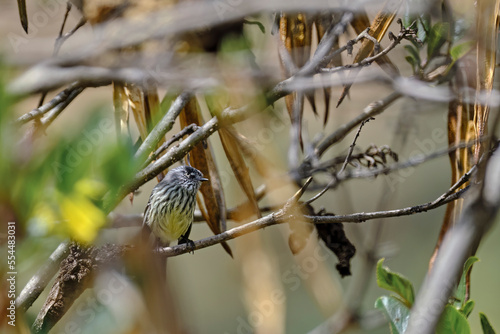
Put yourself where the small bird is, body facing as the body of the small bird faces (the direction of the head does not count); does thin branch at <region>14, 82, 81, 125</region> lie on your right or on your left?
on your right

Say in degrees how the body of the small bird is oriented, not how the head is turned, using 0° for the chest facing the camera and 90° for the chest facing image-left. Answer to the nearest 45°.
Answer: approximately 315°
